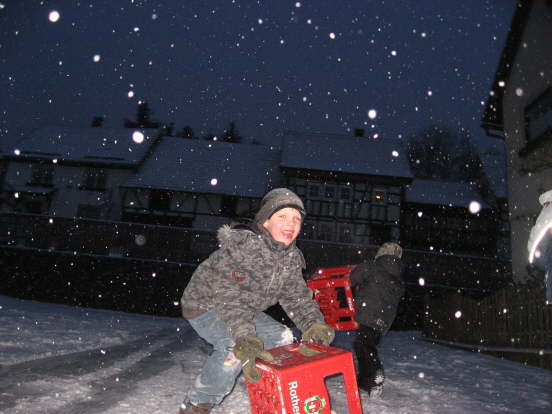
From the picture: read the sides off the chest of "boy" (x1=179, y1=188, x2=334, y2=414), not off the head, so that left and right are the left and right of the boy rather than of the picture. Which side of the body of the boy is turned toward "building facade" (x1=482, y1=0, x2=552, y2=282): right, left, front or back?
left

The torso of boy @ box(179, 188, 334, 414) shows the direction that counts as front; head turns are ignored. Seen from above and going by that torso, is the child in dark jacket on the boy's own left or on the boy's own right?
on the boy's own left
